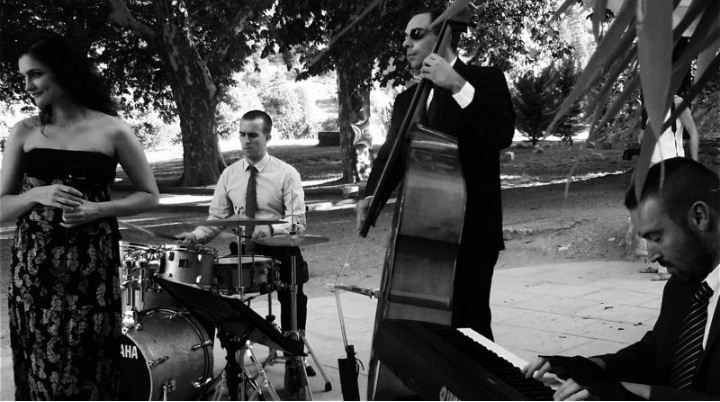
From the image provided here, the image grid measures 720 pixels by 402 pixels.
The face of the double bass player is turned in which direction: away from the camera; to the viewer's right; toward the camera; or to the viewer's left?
to the viewer's left

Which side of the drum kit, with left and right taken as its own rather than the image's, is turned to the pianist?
left

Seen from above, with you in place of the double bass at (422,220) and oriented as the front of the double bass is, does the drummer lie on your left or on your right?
on your right

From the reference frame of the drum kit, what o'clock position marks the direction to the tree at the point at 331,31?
The tree is roughly at 5 o'clock from the drum kit.

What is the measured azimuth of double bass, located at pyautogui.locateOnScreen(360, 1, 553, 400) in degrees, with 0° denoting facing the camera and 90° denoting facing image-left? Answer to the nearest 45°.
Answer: approximately 90°

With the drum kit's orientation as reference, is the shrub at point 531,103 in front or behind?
behind

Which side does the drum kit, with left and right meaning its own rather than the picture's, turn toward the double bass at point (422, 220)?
left

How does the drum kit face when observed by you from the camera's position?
facing the viewer and to the left of the viewer

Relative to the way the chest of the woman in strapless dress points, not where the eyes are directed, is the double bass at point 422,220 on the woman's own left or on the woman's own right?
on the woman's own left

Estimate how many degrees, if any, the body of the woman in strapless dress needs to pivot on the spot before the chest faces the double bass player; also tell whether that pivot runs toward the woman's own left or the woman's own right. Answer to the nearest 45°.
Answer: approximately 90° to the woman's own left
